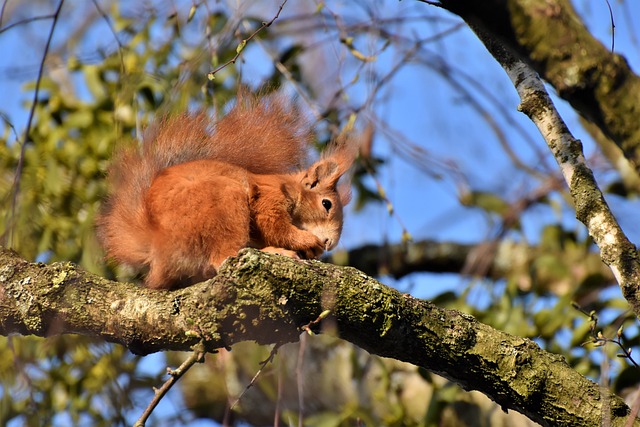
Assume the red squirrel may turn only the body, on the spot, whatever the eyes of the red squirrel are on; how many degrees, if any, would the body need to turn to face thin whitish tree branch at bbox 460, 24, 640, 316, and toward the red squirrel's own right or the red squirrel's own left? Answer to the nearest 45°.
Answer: approximately 45° to the red squirrel's own right

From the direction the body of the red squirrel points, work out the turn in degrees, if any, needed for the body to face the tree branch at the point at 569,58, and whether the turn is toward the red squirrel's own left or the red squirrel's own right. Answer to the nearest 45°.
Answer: approximately 45° to the red squirrel's own right

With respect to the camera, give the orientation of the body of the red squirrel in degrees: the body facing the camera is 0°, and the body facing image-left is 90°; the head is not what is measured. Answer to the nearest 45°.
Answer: approximately 270°
